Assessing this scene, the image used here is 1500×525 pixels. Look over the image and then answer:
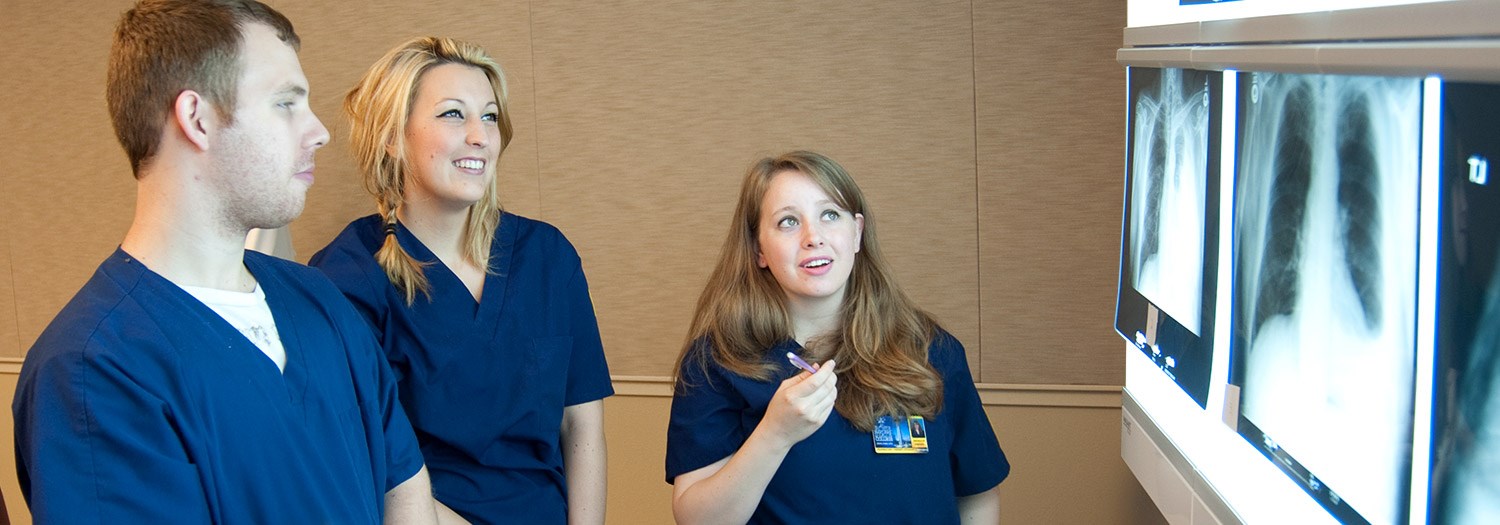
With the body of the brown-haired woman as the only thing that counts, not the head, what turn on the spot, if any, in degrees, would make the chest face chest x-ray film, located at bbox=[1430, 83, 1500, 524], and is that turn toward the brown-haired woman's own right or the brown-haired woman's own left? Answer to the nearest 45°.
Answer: approximately 45° to the brown-haired woman's own left

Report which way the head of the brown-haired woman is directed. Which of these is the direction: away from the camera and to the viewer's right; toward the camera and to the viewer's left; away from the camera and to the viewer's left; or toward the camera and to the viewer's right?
toward the camera and to the viewer's right

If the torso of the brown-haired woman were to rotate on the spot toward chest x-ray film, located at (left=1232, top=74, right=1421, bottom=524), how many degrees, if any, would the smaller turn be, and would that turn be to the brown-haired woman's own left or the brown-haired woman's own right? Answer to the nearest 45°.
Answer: approximately 45° to the brown-haired woman's own left

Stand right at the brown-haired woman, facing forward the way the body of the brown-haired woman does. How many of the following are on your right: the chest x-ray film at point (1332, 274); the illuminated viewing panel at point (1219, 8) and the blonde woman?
1

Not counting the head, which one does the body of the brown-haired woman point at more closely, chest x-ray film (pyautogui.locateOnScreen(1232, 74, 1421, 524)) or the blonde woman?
the chest x-ray film

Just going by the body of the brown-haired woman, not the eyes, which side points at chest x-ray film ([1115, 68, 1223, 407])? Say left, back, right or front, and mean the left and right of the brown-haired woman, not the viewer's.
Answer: left

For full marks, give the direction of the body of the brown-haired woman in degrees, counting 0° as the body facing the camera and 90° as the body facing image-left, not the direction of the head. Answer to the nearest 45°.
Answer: approximately 0°

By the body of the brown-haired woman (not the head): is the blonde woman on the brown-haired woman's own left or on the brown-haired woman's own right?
on the brown-haired woman's own right
